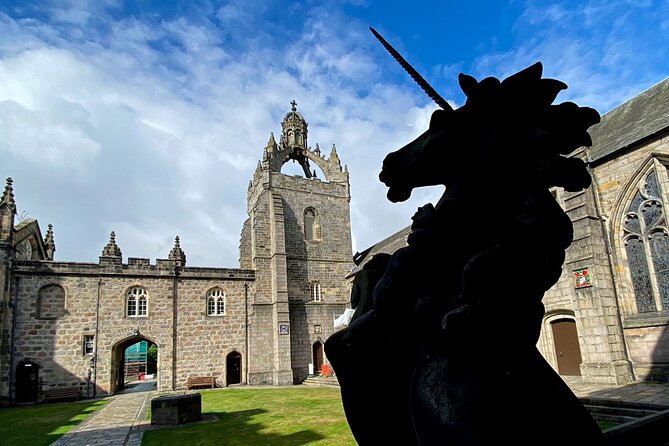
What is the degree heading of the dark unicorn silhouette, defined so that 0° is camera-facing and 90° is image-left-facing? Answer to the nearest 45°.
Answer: approximately 90°

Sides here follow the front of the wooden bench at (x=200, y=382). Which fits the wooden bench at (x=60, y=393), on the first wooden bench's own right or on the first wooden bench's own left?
on the first wooden bench's own right

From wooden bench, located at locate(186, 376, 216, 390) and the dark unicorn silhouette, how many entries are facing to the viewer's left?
1

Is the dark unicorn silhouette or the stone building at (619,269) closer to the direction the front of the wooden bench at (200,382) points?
the dark unicorn silhouette

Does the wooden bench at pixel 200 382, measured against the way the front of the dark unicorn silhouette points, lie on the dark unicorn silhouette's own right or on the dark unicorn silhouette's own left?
on the dark unicorn silhouette's own right

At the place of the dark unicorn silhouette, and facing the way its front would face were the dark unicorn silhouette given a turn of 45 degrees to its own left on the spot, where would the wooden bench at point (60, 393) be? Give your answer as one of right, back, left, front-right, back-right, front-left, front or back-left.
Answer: right

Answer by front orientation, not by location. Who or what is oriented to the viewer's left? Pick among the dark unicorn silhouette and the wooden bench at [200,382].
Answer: the dark unicorn silhouette

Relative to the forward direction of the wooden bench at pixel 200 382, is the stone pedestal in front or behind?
in front

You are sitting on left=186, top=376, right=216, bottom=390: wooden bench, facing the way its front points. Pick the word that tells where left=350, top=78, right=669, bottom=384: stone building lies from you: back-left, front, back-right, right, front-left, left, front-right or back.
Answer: front-left

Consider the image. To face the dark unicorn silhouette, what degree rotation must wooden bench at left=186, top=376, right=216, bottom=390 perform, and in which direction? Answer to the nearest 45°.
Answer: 0° — it already faces it

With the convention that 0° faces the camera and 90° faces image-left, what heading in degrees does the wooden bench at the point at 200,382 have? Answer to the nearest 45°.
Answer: approximately 0°

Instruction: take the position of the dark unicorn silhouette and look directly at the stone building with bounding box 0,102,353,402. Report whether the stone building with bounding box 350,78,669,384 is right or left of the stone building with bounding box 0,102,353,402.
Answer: right
